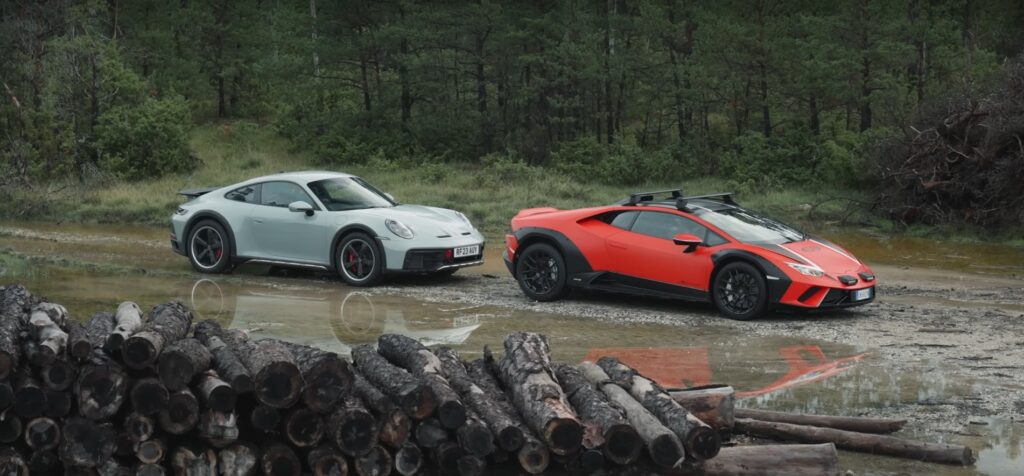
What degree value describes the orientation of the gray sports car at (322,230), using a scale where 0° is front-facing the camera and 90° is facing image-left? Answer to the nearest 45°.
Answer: approximately 315°

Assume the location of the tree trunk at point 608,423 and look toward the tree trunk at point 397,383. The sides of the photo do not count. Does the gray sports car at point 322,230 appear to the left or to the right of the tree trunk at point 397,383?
right

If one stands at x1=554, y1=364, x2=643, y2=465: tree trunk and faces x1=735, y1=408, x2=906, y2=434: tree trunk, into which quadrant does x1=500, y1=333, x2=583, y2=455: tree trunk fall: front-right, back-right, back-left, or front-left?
back-left

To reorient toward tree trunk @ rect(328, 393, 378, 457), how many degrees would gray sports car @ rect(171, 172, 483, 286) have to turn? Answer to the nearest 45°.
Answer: approximately 45° to its right

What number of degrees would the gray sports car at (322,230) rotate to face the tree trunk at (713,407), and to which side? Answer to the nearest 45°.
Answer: approximately 45° to its right

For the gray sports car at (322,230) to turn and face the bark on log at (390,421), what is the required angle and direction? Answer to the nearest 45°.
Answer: approximately 45° to its right

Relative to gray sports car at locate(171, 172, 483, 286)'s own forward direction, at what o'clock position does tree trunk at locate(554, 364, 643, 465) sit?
The tree trunk is roughly at 1 o'clock from the gray sports car.

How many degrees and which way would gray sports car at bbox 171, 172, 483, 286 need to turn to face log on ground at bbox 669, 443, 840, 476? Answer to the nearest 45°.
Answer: approximately 45° to its right
